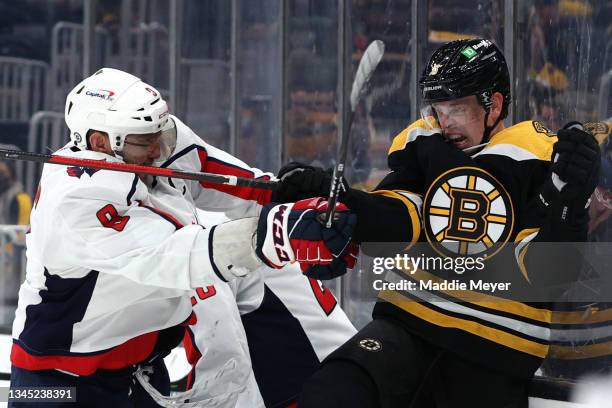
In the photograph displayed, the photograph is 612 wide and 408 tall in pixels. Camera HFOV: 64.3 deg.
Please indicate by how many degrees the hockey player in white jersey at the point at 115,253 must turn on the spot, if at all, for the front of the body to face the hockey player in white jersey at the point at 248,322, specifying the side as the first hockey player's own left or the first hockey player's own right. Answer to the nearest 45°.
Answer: approximately 45° to the first hockey player's own left

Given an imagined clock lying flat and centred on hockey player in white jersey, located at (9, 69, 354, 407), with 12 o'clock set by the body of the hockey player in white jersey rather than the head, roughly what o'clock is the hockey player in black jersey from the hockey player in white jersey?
The hockey player in black jersey is roughly at 1 o'clock from the hockey player in white jersey.

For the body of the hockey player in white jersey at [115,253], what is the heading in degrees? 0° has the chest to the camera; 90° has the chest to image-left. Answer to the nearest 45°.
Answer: approximately 270°

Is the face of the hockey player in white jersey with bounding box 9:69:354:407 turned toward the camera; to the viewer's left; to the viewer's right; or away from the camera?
to the viewer's right
